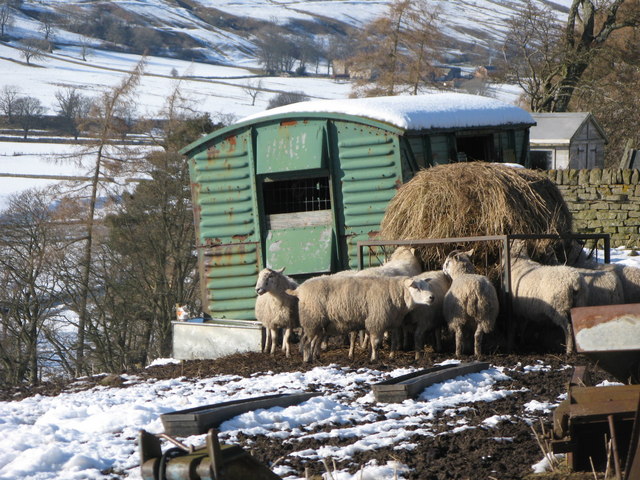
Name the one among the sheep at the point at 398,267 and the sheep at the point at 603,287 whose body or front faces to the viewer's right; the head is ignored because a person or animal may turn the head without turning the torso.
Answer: the sheep at the point at 398,267

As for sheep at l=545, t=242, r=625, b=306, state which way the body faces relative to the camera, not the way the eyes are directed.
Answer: to the viewer's left

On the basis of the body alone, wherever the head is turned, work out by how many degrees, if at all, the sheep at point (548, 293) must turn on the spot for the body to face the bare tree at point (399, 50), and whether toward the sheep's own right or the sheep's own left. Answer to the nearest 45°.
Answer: approximately 45° to the sheep's own right

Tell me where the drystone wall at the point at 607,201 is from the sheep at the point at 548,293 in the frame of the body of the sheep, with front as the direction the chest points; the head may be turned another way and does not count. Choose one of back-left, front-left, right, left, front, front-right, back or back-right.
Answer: front-right

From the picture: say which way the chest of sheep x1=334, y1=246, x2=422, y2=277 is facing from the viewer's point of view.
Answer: to the viewer's right

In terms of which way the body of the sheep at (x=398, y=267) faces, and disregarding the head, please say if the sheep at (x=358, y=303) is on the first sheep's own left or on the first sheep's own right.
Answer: on the first sheep's own right

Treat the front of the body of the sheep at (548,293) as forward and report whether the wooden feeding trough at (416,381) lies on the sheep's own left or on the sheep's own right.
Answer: on the sheep's own left

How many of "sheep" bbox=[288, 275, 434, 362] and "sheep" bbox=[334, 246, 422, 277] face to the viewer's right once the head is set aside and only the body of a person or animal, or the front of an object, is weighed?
2

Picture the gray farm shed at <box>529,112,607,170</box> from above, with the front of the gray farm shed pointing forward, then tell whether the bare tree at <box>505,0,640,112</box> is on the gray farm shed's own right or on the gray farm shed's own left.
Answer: on the gray farm shed's own left

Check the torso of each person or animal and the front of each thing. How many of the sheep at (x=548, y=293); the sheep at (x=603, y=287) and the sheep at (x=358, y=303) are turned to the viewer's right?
1

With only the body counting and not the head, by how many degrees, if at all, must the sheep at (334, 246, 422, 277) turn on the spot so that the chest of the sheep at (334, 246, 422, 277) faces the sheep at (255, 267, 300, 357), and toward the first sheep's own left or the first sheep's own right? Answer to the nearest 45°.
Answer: approximately 135° to the first sheep's own right

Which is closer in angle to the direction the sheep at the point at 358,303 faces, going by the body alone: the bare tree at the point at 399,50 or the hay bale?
the hay bale

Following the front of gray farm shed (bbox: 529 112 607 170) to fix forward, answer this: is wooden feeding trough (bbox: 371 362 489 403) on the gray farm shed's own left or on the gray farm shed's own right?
on the gray farm shed's own right

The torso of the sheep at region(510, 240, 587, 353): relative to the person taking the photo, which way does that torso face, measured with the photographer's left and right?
facing away from the viewer and to the left of the viewer

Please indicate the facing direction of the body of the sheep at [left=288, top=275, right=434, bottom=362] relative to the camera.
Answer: to the viewer's right

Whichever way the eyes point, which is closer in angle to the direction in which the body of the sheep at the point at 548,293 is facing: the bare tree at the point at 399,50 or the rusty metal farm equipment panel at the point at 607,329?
the bare tree
